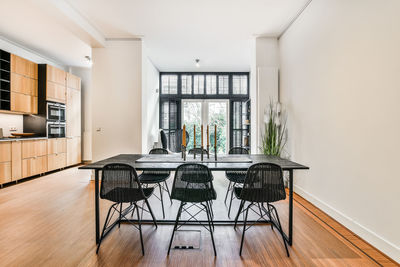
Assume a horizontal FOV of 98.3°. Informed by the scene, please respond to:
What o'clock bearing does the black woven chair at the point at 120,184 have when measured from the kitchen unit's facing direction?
The black woven chair is roughly at 1 o'clock from the kitchen unit.

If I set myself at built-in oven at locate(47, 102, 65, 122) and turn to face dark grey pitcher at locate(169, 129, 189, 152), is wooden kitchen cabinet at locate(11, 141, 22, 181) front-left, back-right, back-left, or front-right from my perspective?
back-right

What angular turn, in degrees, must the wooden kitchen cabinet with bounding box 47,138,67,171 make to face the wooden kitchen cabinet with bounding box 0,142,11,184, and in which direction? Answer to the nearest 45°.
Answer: approximately 90° to its right

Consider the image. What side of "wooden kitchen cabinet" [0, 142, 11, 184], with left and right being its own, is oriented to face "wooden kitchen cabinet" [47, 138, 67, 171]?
left

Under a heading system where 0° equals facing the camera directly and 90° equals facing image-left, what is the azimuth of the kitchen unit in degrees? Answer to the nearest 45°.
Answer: approximately 315°

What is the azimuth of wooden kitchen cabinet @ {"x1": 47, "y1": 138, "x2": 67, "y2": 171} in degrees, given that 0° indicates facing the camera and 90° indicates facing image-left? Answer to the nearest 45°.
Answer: approximately 315°

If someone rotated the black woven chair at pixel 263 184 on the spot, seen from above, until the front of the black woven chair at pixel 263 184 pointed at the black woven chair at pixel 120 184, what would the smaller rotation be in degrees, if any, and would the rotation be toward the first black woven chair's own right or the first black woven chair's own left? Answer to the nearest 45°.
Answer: approximately 90° to the first black woven chair's own left

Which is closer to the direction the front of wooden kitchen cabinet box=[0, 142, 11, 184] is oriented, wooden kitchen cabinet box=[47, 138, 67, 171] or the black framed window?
the black framed window

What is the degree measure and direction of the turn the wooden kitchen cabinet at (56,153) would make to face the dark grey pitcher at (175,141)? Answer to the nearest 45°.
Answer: approximately 45° to its left

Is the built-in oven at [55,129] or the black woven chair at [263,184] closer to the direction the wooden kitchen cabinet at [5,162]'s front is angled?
the black woven chair

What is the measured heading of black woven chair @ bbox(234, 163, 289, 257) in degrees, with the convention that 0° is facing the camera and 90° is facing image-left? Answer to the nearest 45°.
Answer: approximately 180°

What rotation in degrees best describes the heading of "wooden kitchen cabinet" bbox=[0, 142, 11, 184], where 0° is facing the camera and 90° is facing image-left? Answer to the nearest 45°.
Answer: approximately 315°
